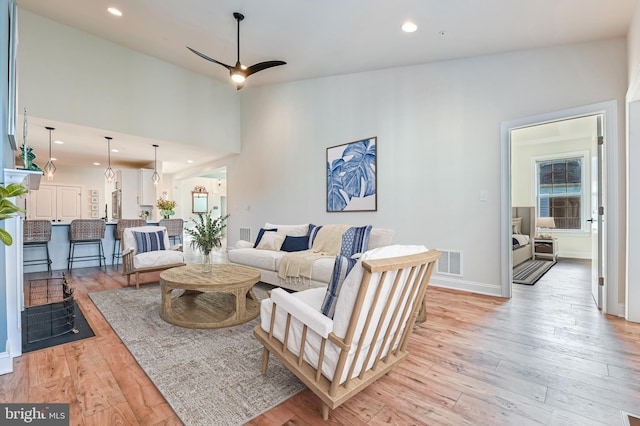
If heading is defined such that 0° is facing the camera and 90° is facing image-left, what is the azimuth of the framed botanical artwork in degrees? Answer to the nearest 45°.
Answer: approximately 45°

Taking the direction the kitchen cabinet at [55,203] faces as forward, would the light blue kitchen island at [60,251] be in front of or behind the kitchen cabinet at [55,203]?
in front

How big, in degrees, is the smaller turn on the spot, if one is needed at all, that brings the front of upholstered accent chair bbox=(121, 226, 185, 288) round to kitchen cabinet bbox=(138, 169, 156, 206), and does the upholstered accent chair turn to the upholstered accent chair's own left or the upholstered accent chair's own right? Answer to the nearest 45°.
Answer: approximately 135° to the upholstered accent chair's own left

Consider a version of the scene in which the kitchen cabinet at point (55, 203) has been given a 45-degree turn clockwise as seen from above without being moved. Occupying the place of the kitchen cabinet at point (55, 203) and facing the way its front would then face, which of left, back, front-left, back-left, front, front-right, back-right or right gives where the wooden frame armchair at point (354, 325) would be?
front-left

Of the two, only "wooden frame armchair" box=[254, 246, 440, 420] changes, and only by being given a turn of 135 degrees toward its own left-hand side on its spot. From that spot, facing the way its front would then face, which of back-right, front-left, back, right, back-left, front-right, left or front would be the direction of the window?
back-left

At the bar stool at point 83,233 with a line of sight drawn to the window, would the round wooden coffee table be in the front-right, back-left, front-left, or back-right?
front-right

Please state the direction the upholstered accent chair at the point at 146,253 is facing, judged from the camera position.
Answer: facing the viewer and to the right of the viewer

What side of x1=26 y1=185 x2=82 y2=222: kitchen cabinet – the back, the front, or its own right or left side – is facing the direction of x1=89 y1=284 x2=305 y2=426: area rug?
front

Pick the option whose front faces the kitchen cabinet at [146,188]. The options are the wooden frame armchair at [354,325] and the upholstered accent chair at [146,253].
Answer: the wooden frame armchair

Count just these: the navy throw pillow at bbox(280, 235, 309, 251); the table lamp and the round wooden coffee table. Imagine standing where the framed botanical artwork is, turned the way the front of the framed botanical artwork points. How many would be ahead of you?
2

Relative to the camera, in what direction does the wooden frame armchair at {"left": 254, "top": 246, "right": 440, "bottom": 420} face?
facing away from the viewer and to the left of the viewer

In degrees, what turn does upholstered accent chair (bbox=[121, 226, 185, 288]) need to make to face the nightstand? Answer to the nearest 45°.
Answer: approximately 45° to its left

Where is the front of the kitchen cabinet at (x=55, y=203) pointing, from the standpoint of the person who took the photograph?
facing the viewer

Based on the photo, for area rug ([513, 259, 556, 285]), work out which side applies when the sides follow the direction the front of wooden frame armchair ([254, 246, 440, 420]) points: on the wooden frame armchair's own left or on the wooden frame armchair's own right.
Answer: on the wooden frame armchair's own right

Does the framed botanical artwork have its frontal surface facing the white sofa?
yes

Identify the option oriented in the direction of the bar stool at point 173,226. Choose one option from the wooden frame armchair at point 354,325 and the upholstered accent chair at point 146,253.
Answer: the wooden frame armchair

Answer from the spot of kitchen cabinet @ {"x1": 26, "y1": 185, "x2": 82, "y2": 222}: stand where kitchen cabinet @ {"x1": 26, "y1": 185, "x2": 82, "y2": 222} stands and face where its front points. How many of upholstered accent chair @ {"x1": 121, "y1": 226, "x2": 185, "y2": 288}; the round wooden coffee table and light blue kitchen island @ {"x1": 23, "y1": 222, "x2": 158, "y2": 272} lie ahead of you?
3
